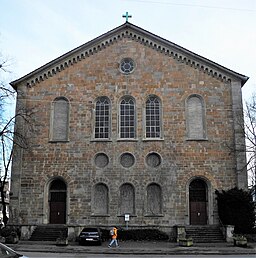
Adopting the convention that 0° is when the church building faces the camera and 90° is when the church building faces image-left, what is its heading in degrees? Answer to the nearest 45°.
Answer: approximately 0°

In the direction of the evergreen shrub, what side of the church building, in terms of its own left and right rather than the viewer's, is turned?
left
